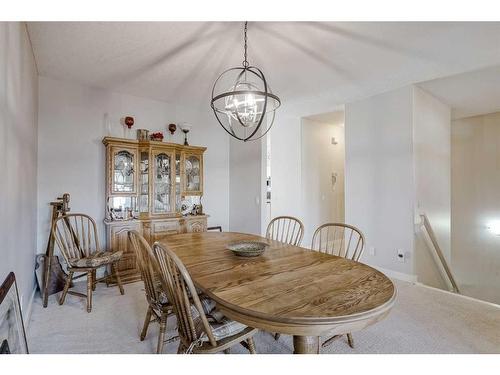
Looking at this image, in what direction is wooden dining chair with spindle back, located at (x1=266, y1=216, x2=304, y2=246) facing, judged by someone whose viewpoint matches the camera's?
facing the viewer and to the left of the viewer

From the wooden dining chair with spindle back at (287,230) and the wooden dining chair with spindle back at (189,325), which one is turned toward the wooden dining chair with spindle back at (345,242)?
the wooden dining chair with spindle back at (189,325)

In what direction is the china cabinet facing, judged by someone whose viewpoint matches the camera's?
facing the viewer and to the right of the viewer

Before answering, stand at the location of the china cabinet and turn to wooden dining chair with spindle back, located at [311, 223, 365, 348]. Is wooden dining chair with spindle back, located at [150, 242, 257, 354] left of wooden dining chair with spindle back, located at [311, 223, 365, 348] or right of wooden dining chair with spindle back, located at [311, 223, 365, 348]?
right

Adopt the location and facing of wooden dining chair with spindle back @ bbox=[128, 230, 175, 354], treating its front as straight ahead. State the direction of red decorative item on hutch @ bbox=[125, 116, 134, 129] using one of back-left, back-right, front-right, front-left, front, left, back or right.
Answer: front-left

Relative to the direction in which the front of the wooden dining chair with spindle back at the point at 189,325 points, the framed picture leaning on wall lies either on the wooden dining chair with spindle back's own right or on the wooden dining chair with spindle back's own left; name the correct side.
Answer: on the wooden dining chair with spindle back's own left

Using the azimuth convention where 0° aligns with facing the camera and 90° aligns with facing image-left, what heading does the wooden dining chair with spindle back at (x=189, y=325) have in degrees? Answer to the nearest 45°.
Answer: approximately 225°

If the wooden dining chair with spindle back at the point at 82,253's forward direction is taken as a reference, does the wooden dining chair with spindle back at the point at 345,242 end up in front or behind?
in front

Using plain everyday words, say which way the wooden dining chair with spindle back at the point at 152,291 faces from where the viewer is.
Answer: facing away from the viewer and to the right of the viewer

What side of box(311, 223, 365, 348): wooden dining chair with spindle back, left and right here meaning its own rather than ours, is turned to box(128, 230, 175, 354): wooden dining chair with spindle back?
front

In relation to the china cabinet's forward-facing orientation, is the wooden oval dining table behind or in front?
in front

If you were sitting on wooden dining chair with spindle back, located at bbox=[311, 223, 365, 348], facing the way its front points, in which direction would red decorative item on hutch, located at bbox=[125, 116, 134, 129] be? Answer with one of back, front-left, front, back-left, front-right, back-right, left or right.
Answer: front-right

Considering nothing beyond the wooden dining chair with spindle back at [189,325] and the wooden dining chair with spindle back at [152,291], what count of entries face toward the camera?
0

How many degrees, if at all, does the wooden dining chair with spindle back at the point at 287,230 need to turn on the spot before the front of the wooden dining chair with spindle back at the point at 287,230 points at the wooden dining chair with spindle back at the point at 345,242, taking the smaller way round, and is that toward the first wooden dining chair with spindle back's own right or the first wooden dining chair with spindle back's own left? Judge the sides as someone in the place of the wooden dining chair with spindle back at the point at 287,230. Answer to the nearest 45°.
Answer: approximately 135° to the first wooden dining chair with spindle back's own left

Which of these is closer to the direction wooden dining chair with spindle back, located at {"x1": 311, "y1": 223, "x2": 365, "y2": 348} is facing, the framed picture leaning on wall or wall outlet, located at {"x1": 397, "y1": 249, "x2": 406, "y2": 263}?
the framed picture leaning on wall
